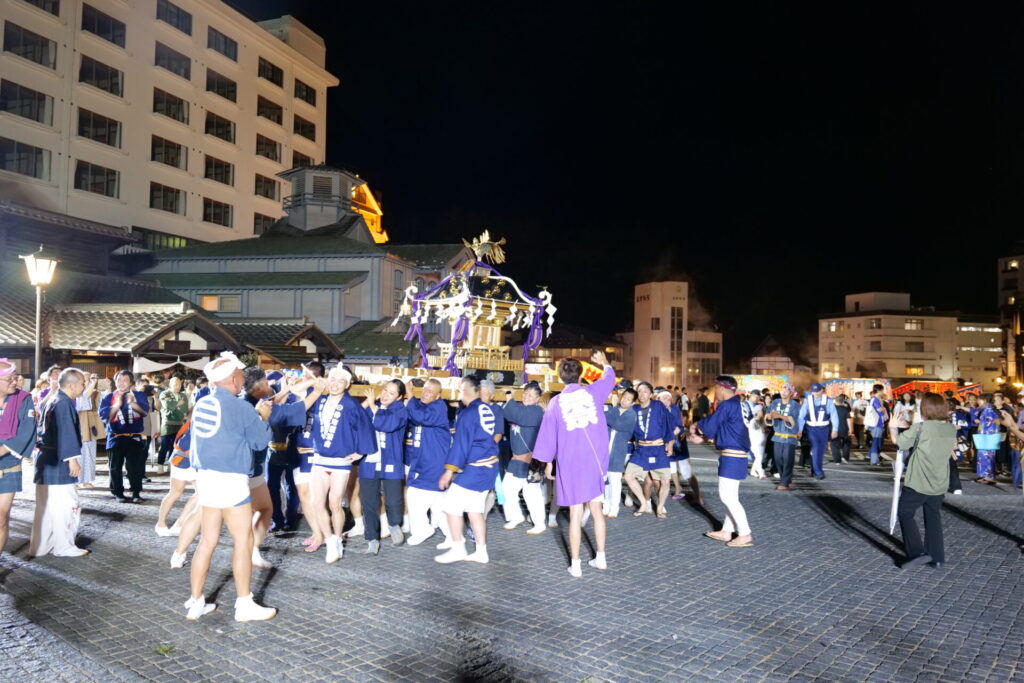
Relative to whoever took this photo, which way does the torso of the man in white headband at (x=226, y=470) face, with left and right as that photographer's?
facing away from the viewer and to the right of the viewer

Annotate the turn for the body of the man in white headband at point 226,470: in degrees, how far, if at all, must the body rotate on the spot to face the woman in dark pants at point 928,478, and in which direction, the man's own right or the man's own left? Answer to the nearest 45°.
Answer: approximately 45° to the man's own right

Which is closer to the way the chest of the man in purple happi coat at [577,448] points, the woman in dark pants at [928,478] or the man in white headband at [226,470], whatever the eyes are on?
the woman in dark pants

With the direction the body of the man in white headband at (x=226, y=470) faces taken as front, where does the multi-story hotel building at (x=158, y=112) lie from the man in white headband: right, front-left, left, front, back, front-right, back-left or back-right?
front-left

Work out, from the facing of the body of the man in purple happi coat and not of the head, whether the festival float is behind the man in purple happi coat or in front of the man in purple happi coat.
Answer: in front

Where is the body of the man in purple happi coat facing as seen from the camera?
away from the camera

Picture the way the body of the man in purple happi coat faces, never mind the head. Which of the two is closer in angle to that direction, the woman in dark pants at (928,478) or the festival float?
the festival float

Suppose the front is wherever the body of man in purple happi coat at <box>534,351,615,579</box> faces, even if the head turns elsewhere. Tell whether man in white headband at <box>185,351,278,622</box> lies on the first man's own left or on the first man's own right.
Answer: on the first man's own left

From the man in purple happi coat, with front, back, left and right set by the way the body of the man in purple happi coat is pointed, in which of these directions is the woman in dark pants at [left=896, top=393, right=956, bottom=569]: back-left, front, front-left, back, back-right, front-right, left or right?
right

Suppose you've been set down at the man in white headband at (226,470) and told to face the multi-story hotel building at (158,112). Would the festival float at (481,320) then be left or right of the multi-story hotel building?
right

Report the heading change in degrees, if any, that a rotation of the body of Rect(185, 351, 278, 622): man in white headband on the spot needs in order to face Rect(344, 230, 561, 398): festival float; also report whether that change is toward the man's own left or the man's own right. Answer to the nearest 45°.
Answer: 0° — they already face it
